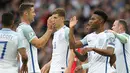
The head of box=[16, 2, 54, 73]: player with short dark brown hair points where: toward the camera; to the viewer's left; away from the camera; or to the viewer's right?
to the viewer's right

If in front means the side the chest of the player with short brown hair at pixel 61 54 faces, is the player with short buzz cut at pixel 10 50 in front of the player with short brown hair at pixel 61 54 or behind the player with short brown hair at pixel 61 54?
in front

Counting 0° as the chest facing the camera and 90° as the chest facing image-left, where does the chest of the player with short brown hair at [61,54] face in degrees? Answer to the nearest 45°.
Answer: approximately 45°

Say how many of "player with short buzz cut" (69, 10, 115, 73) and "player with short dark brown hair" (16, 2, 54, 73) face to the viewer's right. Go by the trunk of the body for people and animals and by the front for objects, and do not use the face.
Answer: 1

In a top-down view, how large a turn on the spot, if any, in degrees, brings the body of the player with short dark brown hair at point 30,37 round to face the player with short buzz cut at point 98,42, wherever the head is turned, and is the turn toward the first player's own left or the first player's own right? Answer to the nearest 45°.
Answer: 0° — they already face them

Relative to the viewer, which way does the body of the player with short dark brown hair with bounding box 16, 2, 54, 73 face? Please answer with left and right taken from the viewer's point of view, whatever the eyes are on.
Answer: facing to the right of the viewer

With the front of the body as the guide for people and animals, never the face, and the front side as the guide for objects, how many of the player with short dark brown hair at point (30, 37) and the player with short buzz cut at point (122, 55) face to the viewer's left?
1

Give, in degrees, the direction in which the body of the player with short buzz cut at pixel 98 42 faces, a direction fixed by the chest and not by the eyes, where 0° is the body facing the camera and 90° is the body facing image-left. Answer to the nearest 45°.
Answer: approximately 45°

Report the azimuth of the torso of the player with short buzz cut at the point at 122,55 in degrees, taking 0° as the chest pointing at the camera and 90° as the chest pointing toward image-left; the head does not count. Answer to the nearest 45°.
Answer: approximately 90°

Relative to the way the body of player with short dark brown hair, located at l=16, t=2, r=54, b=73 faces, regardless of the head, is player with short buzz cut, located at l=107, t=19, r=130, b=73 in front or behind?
in front
